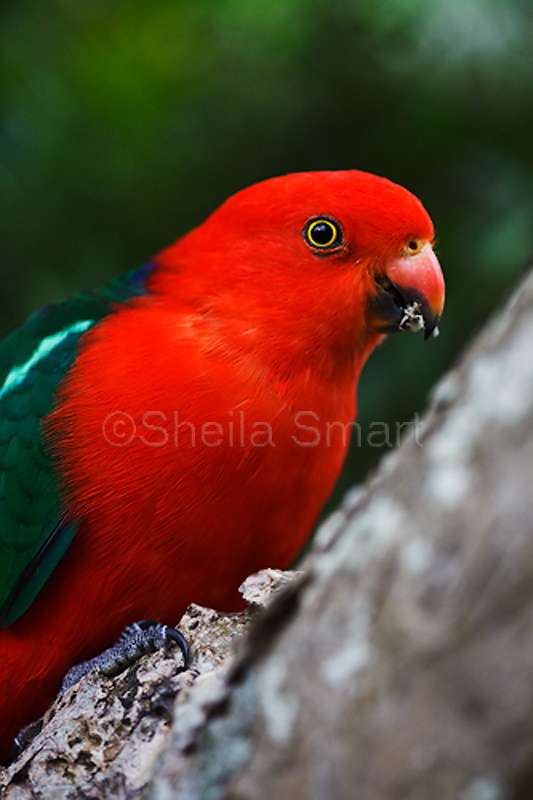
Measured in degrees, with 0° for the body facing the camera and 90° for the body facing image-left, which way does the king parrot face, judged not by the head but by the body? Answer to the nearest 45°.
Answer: approximately 315°
